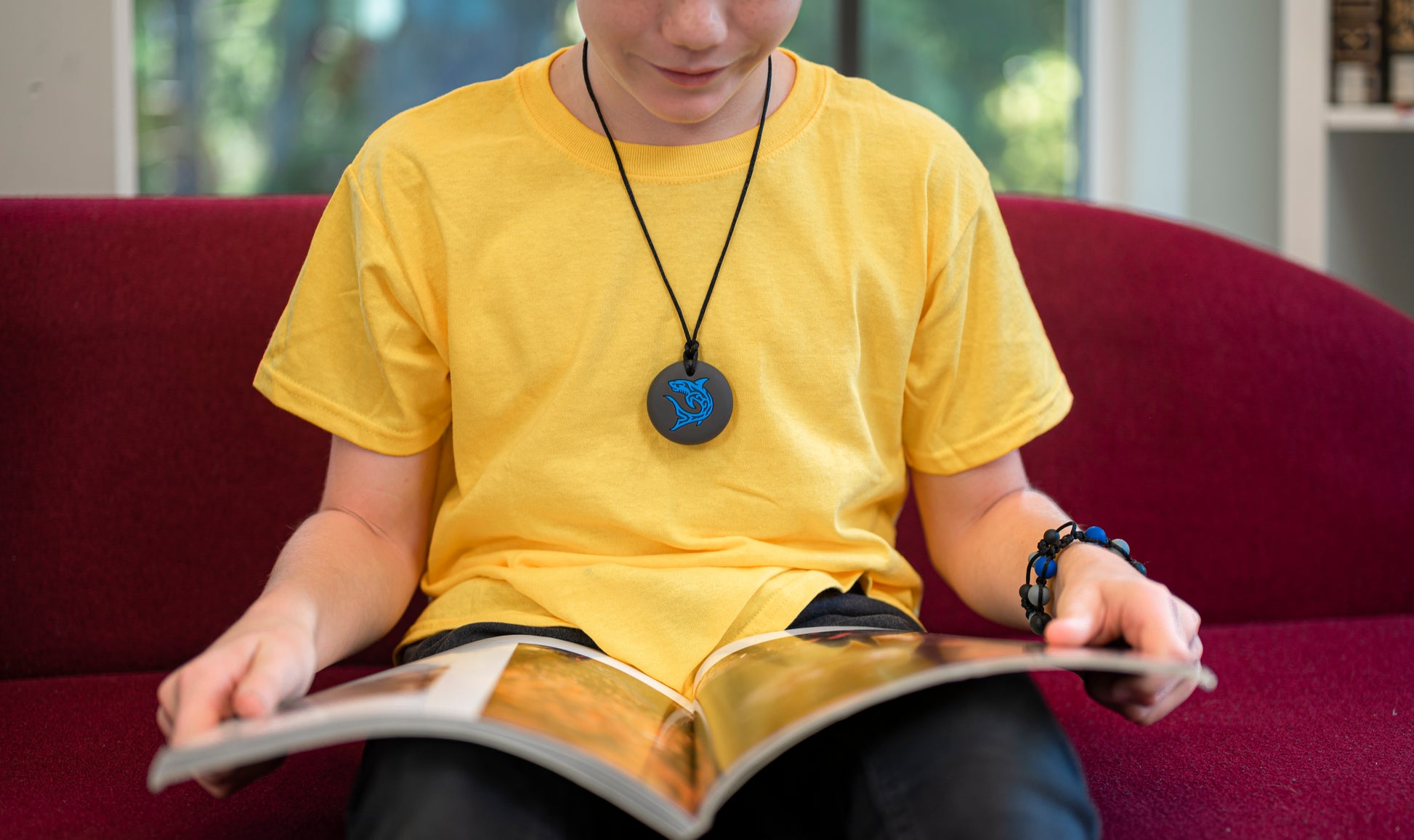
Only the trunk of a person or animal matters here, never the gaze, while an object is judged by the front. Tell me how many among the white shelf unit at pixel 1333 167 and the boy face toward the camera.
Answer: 2

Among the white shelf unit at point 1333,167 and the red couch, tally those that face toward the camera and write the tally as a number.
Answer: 2

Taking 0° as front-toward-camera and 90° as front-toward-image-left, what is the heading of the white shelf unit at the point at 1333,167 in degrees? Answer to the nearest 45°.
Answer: approximately 0°

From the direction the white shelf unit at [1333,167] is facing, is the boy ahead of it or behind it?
ahead
